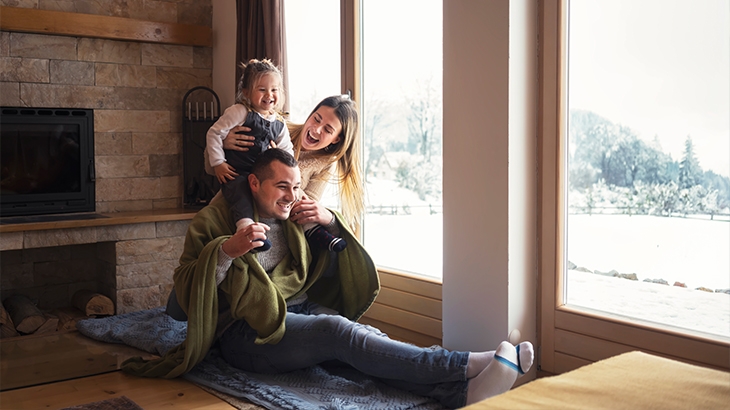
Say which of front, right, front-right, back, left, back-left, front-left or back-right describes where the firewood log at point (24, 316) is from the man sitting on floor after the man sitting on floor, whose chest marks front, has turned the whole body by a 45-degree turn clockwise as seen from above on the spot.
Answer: back-right

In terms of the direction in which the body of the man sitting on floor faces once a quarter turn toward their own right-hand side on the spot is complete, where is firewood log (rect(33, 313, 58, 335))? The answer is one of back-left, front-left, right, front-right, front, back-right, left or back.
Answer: right

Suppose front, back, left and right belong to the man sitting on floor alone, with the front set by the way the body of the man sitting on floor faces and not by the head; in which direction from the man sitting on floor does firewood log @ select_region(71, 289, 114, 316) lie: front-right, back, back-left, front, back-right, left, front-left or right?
back

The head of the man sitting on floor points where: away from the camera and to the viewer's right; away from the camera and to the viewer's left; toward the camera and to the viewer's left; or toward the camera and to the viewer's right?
toward the camera and to the viewer's right

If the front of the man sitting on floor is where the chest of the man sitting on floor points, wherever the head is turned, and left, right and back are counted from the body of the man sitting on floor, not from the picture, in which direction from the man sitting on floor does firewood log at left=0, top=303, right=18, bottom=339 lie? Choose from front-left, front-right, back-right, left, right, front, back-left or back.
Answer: back

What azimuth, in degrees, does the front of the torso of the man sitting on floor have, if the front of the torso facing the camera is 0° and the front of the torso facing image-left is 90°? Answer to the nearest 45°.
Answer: approximately 315°

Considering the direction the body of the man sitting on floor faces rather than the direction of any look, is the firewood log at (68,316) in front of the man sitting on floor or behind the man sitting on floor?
behind

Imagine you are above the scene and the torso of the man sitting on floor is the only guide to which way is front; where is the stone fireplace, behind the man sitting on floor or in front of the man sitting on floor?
behind
